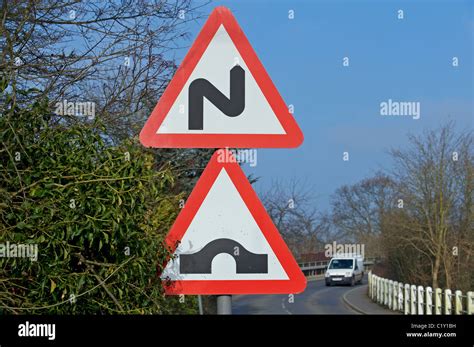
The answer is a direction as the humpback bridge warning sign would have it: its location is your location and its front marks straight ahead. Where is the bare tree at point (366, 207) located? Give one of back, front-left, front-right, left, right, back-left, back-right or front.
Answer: back

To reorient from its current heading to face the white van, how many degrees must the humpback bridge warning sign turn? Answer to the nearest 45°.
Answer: approximately 180°

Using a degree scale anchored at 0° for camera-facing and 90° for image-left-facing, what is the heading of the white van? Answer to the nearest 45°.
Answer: approximately 45°

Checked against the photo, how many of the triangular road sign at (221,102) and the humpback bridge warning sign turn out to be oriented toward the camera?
2

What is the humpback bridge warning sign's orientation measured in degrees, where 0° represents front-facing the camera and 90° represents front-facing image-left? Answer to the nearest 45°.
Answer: approximately 0°

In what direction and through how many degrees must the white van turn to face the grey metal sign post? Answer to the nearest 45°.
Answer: approximately 45° to its left

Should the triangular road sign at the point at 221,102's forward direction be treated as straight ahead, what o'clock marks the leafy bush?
The leafy bush is roughly at 3 o'clock from the triangular road sign.
